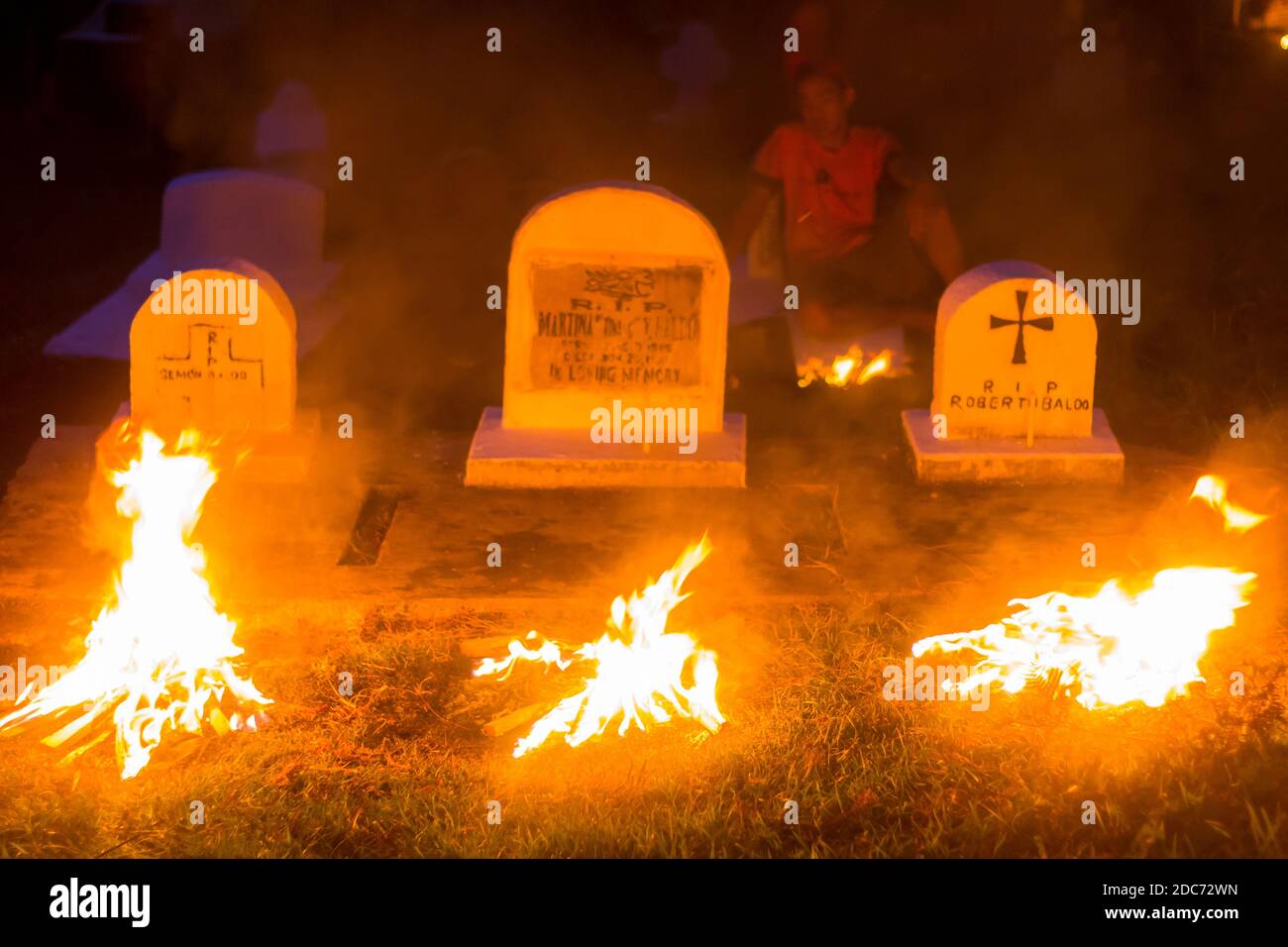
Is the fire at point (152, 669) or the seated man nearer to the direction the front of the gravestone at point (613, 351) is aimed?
the fire

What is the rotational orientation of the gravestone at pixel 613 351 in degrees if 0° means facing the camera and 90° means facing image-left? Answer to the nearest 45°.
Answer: approximately 0°

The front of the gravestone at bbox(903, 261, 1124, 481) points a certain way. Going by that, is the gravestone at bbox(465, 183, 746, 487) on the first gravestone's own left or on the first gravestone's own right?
on the first gravestone's own right

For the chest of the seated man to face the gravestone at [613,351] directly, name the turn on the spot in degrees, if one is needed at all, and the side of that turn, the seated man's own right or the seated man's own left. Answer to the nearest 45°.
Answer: approximately 45° to the seated man's own right

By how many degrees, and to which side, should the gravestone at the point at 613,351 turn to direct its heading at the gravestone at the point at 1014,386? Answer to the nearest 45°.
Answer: approximately 90° to its left

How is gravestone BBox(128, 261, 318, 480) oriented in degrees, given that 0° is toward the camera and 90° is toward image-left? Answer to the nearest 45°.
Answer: approximately 0°
